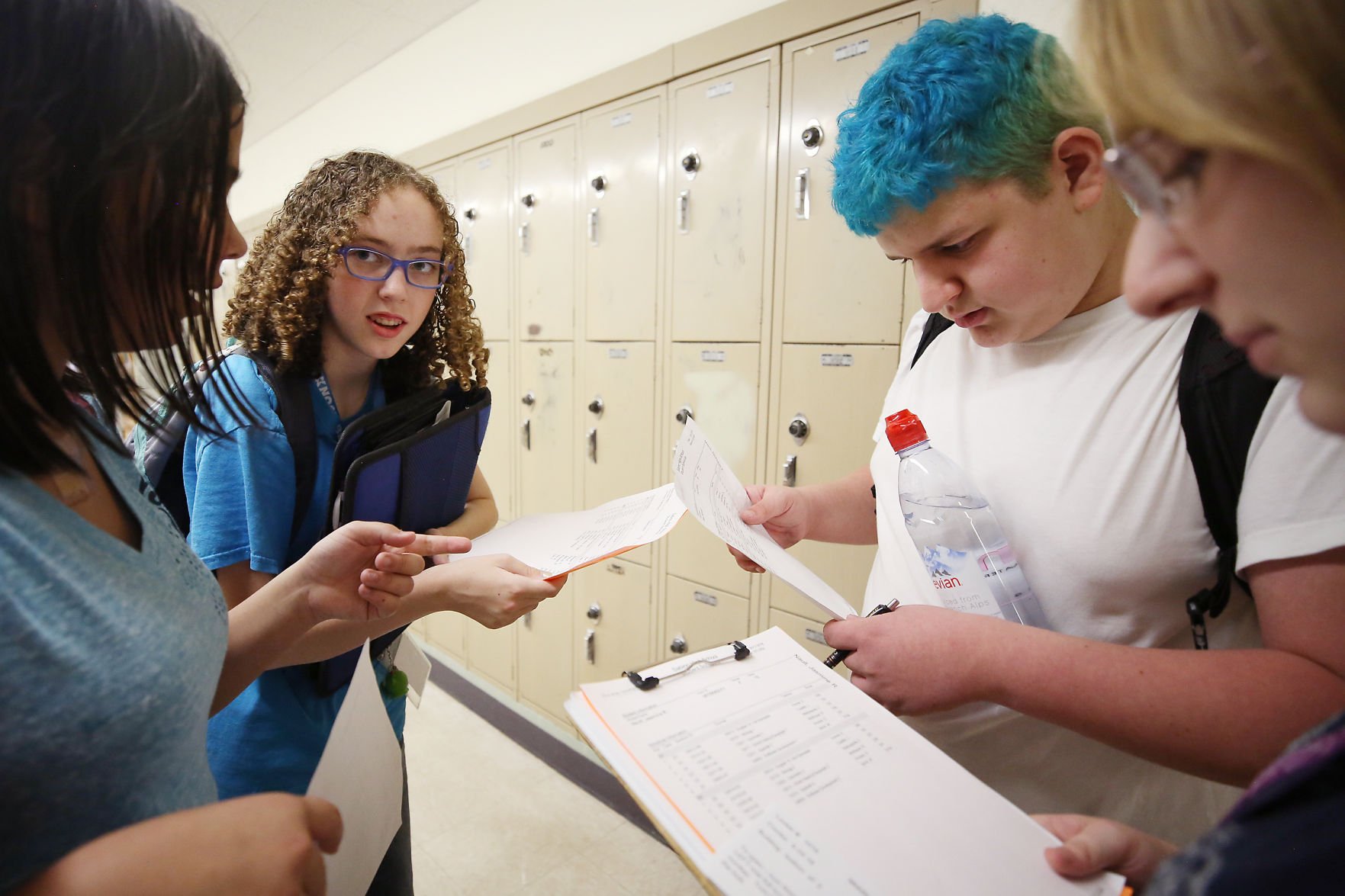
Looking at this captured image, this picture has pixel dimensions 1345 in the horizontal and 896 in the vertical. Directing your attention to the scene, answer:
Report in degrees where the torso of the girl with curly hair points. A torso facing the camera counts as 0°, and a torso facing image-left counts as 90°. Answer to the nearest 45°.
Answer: approximately 315°

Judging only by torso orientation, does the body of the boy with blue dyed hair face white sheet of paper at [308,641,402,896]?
yes

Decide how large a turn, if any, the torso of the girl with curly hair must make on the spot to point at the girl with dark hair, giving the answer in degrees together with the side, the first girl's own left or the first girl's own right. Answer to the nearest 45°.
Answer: approximately 45° to the first girl's own right

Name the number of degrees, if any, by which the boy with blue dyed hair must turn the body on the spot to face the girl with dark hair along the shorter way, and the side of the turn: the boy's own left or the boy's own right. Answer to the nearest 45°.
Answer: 0° — they already face them

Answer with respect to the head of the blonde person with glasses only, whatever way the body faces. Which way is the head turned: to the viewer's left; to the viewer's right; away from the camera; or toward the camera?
to the viewer's left

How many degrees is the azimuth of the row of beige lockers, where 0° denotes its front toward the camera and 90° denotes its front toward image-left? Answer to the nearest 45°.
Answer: approximately 45°

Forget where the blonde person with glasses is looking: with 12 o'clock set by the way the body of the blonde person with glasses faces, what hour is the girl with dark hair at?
The girl with dark hair is roughly at 11 o'clock from the blonde person with glasses.

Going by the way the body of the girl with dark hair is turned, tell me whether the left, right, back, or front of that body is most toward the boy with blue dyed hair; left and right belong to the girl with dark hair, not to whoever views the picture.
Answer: front

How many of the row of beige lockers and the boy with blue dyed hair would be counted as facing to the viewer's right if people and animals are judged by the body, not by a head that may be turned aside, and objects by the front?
0

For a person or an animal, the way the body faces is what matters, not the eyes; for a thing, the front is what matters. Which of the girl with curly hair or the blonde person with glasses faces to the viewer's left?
the blonde person with glasses

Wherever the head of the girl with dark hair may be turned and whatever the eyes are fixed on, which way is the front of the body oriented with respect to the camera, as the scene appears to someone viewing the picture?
to the viewer's right

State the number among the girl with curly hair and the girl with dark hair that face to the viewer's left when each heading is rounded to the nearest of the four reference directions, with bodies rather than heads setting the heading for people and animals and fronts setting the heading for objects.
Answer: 0
